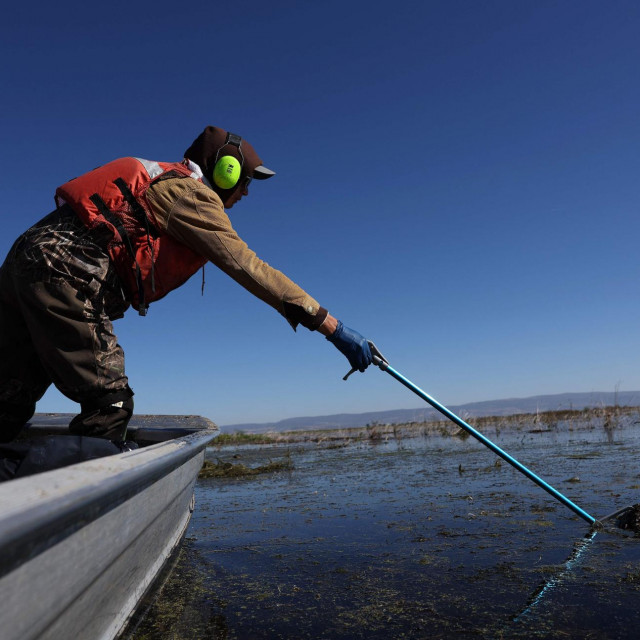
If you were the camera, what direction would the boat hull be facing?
facing away from the viewer and to the right of the viewer
